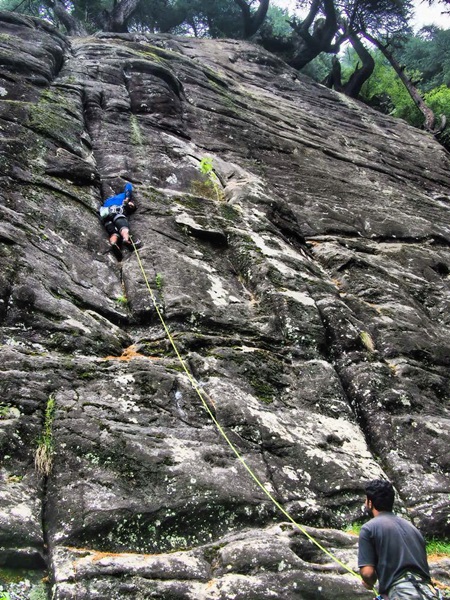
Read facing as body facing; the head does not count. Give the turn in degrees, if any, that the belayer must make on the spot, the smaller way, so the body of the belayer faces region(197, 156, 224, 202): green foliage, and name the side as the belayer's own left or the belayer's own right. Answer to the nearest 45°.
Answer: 0° — they already face it

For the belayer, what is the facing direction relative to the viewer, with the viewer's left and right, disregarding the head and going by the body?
facing away from the viewer and to the left of the viewer

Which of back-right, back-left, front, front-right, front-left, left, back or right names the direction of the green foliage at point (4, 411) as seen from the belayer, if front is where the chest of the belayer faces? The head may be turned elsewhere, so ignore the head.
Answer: front-left

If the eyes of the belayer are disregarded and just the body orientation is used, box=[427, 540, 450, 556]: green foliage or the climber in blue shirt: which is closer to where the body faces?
the climber in blue shirt

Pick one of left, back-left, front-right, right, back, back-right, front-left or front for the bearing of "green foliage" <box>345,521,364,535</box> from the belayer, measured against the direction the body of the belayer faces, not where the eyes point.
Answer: front-right

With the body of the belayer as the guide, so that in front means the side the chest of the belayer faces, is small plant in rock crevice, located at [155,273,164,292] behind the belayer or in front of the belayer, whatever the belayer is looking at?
in front

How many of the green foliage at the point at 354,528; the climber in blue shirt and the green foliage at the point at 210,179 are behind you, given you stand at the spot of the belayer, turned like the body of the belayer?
0
